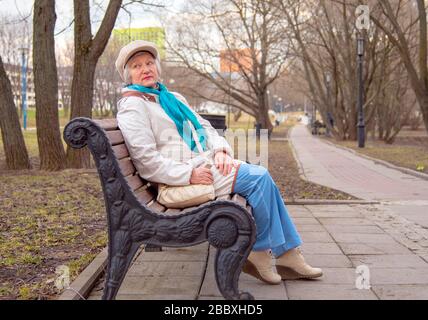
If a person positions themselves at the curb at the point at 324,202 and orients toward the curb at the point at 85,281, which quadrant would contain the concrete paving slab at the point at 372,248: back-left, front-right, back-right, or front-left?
front-left

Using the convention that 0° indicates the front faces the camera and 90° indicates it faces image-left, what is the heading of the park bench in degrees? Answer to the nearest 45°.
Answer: approximately 270°

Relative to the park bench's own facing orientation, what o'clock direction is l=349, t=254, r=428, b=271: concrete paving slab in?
The concrete paving slab is roughly at 11 o'clock from the park bench.

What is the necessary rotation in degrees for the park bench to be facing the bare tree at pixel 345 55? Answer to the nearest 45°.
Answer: approximately 90° to its left

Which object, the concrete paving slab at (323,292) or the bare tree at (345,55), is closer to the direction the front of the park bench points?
the concrete paving slab

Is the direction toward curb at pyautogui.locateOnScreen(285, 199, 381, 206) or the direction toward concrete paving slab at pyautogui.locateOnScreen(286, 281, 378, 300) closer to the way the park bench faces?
the concrete paving slab

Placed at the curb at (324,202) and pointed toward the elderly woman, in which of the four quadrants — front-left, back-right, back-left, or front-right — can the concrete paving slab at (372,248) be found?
front-left

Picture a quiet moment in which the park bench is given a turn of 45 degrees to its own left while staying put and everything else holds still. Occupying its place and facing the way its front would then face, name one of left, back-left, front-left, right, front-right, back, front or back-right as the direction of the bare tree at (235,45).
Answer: front-left

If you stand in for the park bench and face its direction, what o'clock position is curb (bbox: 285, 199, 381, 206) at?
The curb is roughly at 10 o'clock from the park bench.

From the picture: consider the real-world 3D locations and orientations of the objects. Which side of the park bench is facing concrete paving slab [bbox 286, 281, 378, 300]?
front
